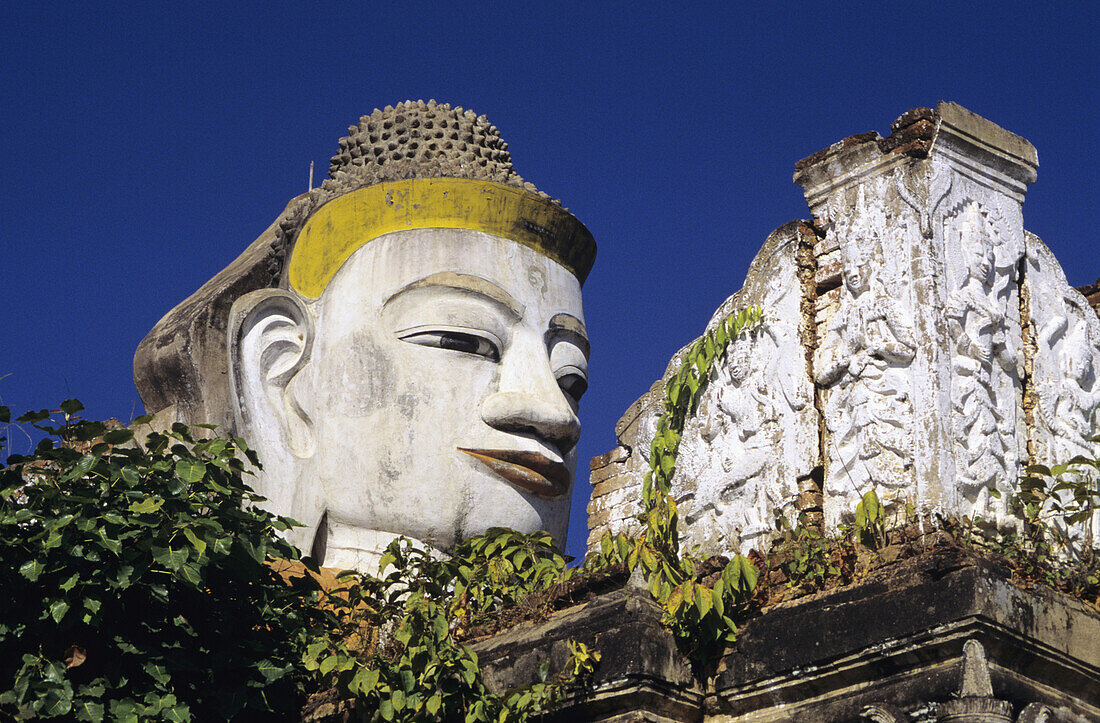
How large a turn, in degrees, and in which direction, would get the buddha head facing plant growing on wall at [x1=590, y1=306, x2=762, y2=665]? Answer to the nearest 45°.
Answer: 0° — it already faces it

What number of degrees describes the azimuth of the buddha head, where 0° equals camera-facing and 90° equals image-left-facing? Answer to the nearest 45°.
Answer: approximately 315°
